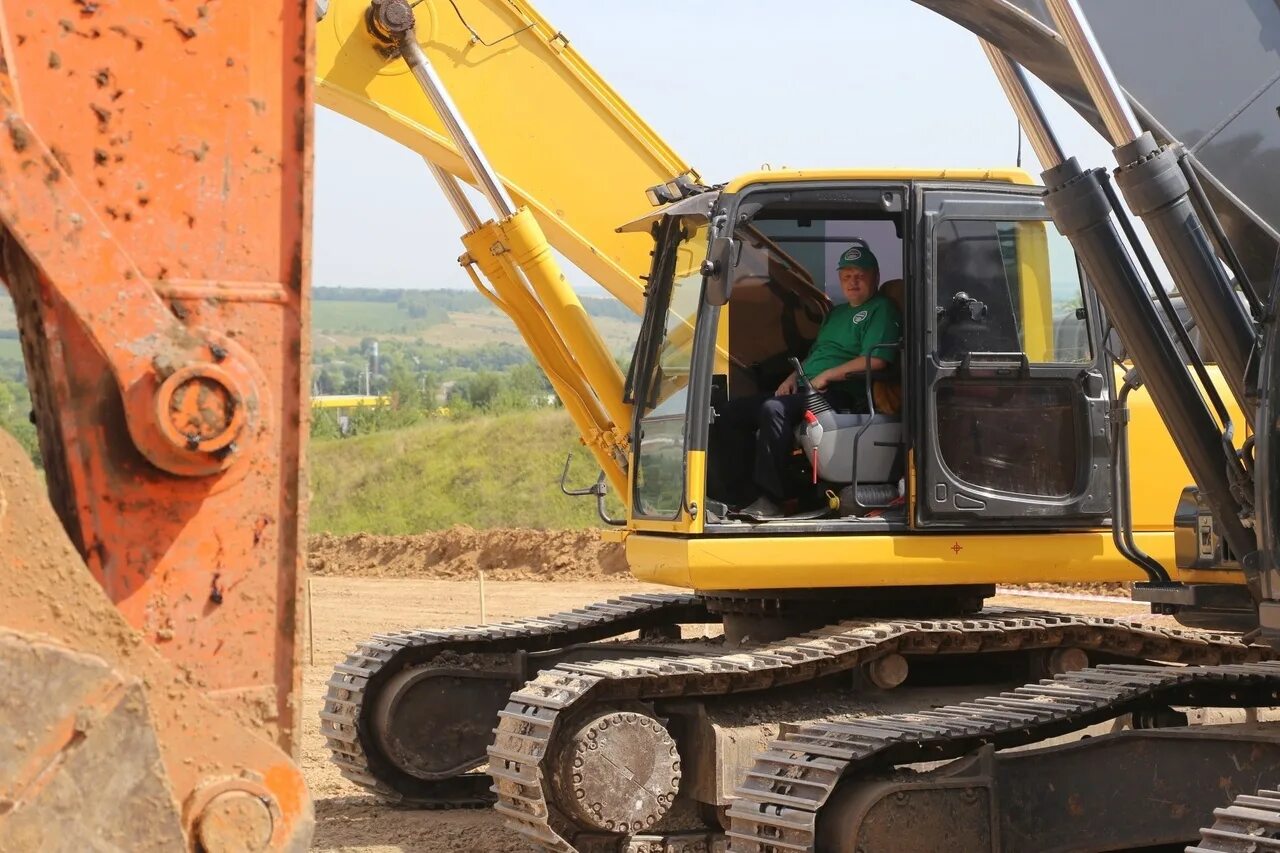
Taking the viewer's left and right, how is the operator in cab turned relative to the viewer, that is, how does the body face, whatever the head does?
facing the viewer and to the left of the viewer

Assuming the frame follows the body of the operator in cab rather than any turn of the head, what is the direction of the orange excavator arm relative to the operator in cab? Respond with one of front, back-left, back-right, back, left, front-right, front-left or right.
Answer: front-left

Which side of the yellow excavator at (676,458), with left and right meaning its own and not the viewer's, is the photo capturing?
left
